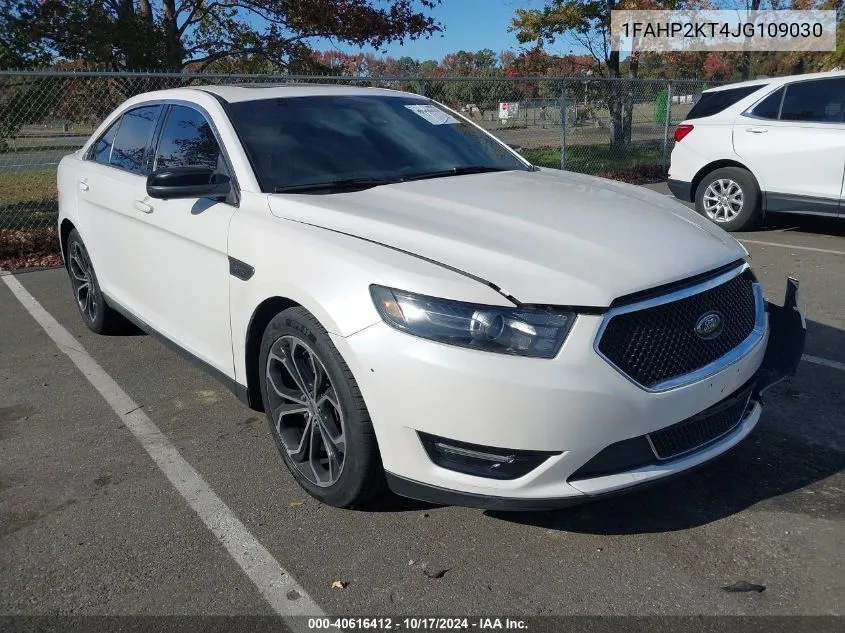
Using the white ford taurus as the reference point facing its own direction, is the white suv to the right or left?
on its left

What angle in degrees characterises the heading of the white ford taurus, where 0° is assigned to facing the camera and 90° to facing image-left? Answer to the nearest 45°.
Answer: approximately 315°

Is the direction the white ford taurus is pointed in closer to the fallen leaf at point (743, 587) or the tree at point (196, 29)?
the fallen leaf

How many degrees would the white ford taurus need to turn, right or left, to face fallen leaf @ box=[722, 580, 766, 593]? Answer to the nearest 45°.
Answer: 0° — it already faces it

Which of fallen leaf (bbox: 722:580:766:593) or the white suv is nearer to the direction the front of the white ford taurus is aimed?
the fallen leaf

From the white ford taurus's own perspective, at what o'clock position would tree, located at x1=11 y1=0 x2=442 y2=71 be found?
The tree is roughly at 7 o'clock from the white ford taurus.

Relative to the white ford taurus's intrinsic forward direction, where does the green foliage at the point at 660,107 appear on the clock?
The green foliage is roughly at 8 o'clock from the white ford taurus.

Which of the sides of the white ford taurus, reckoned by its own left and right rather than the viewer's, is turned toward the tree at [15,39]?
back

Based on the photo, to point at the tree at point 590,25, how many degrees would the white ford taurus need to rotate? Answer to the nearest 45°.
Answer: approximately 135° to its left

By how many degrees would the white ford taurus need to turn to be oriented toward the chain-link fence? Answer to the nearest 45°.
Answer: approximately 135° to its left

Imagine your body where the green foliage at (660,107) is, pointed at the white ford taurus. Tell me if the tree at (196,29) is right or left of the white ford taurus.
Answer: right
